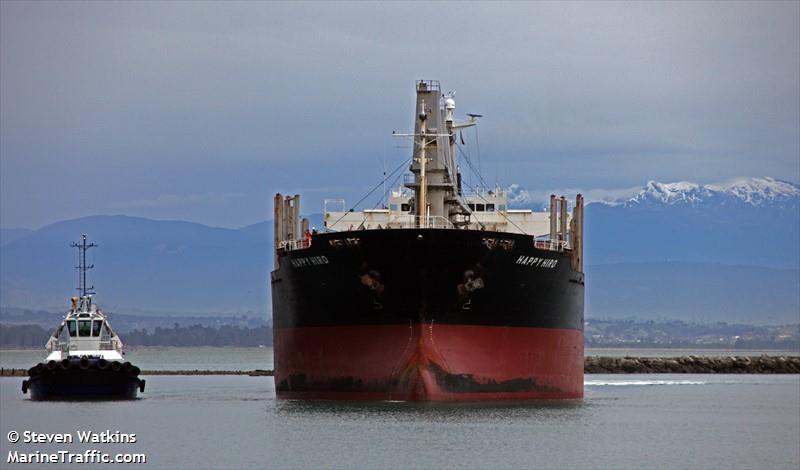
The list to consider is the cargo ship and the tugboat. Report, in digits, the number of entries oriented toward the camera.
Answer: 2

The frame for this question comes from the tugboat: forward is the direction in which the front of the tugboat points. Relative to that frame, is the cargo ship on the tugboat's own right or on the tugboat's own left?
on the tugboat's own left

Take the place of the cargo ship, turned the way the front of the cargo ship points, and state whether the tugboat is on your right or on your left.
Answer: on your right

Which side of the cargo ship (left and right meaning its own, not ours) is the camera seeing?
front

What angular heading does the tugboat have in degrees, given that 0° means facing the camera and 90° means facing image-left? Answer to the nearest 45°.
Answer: approximately 0°
